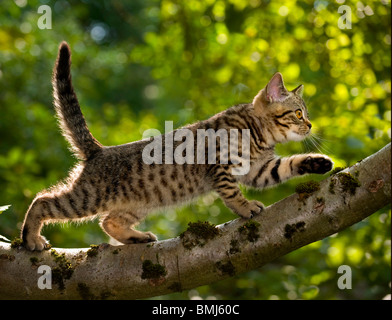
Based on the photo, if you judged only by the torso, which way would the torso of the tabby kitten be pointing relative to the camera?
to the viewer's right
